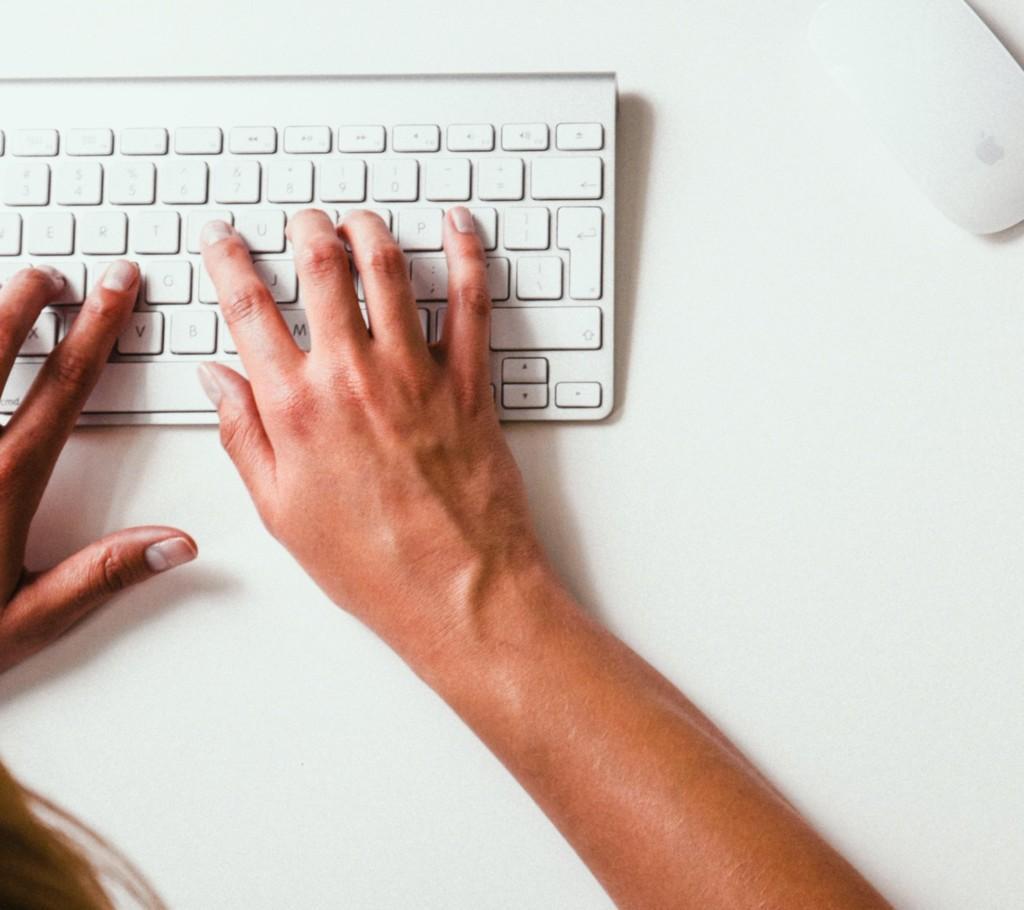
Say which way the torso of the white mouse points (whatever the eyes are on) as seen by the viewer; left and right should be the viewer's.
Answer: facing away from the viewer and to the left of the viewer

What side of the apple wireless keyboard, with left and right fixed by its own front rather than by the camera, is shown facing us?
front

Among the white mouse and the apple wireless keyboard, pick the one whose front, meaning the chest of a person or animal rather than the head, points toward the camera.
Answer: the apple wireless keyboard

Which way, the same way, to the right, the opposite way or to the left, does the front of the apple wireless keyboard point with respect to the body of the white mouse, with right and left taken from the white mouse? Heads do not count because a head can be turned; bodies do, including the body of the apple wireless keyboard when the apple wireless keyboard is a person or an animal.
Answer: the opposite way

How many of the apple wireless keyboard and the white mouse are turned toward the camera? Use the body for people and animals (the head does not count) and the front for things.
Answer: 1
